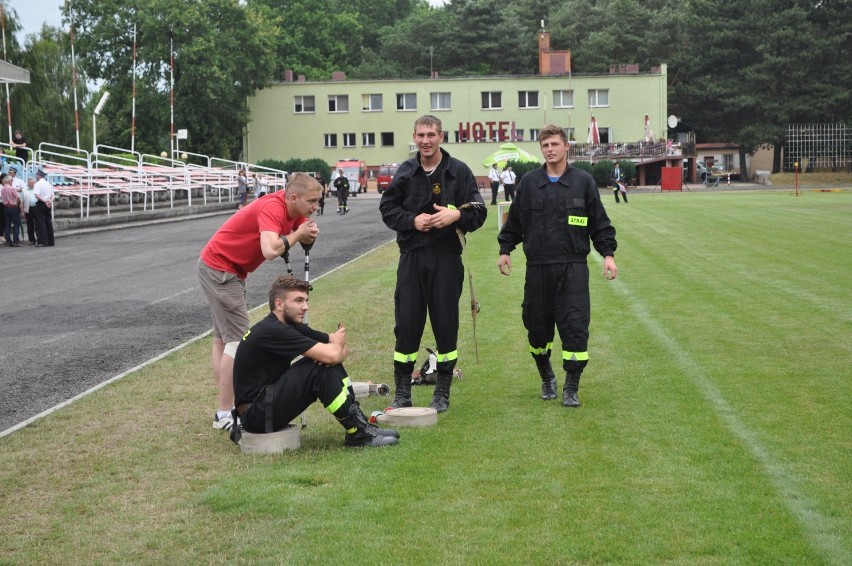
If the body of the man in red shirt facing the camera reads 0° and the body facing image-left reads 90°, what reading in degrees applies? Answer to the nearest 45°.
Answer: approximately 270°

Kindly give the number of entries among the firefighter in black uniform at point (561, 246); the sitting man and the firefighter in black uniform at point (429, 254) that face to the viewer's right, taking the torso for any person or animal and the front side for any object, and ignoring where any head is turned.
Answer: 1

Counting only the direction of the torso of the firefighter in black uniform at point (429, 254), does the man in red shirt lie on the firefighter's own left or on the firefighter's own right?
on the firefighter's own right

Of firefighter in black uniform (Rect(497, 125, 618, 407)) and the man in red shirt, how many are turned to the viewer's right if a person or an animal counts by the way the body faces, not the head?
1

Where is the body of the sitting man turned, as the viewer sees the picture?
to the viewer's right

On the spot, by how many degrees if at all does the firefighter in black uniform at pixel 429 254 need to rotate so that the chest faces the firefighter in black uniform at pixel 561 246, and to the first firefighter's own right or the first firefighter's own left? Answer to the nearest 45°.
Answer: approximately 90° to the first firefighter's own left

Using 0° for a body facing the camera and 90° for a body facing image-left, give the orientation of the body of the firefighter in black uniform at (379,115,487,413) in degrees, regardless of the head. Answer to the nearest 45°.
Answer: approximately 0°

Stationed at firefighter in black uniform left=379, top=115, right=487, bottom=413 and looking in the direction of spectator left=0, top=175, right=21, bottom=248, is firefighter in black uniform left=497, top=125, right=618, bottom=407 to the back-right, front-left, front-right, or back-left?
back-right

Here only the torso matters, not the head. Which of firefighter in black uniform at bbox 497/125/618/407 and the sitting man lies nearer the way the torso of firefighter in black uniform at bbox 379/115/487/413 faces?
the sitting man
